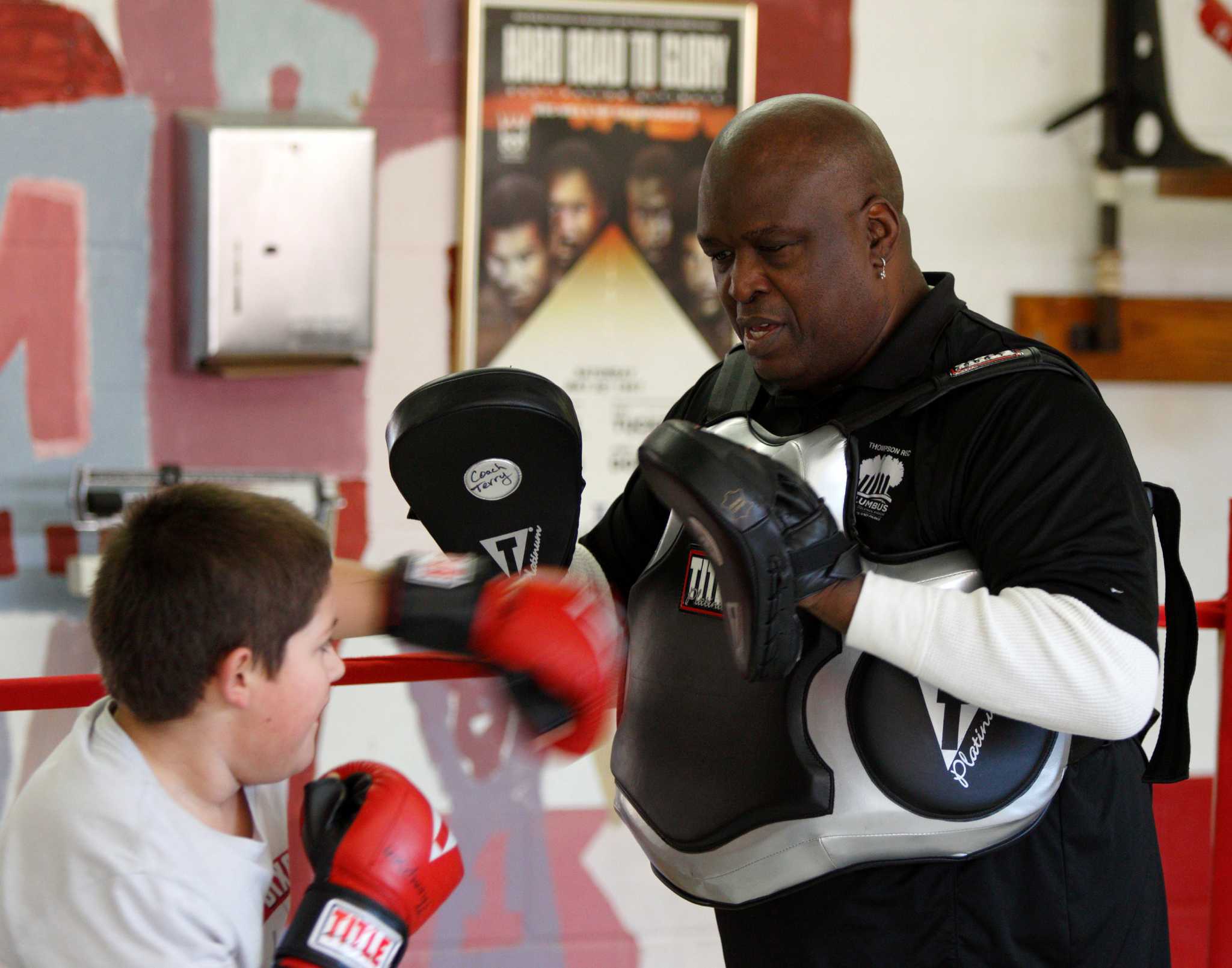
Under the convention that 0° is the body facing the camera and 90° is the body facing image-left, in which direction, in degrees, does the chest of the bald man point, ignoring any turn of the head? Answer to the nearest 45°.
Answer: approximately 45°

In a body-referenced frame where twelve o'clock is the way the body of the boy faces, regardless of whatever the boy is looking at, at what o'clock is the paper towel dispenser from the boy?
The paper towel dispenser is roughly at 9 o'clock from the boy.

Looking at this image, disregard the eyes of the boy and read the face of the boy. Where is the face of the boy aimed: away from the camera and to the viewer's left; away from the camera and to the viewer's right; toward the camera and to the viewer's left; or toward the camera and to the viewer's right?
away from the camera and to the viewer's right

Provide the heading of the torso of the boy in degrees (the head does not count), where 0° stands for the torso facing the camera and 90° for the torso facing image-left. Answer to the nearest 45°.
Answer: approximately 270°

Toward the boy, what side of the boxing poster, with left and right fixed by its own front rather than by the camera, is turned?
front

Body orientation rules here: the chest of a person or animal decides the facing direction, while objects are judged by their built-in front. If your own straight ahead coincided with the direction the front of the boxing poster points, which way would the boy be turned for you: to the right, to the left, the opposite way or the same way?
to the left
